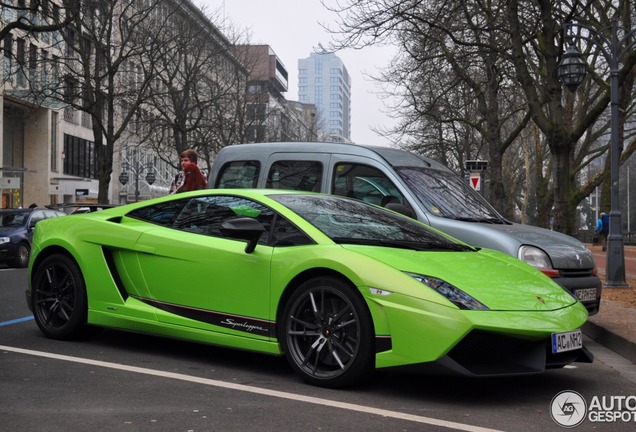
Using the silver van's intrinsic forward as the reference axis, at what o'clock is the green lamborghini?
The green lamborghini is roughly at 2 o'clock from the silver van.

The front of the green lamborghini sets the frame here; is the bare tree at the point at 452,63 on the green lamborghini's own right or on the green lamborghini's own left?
on the green lamborghini's own left

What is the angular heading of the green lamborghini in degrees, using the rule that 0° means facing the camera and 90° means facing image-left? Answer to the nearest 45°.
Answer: approximately 315°

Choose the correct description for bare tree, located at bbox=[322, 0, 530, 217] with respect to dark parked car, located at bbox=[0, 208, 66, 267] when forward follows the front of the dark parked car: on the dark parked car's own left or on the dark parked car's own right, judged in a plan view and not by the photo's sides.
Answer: on the dark parked car's own left

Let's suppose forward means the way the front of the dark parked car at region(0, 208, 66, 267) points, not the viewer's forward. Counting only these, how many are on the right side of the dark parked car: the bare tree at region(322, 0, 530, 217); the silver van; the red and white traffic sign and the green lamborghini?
0

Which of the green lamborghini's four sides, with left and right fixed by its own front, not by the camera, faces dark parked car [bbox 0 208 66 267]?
back

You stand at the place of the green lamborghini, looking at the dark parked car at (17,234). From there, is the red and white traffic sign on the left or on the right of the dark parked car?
right

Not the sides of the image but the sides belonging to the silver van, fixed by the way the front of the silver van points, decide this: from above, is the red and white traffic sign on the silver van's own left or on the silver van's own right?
on the silver van's own left

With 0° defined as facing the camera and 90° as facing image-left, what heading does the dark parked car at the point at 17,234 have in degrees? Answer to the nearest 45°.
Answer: approximately 45°

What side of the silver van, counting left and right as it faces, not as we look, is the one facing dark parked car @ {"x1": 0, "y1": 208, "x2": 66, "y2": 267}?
back

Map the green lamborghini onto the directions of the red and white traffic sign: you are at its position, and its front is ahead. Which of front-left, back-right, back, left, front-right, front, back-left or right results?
front

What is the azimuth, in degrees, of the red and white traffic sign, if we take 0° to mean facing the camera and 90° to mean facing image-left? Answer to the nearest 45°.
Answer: approximately 0°

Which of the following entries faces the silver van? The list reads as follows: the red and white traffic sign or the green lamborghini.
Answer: the red and white traffic sign

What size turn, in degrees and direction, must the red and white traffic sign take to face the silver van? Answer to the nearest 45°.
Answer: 0° — it already faces it
